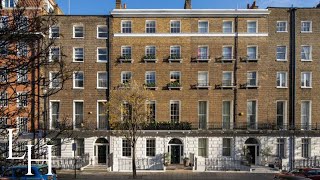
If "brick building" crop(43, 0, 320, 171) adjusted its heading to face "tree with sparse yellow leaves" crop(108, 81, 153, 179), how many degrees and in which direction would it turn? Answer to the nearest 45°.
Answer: approximately 45° to its right

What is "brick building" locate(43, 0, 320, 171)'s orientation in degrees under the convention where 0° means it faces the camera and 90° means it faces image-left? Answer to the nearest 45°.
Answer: approximately 0°
